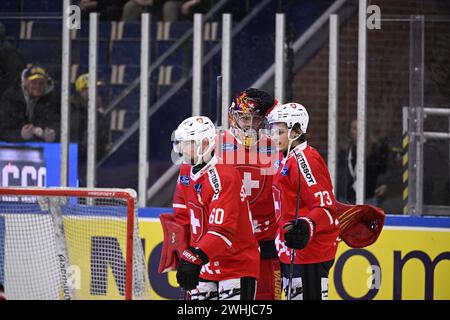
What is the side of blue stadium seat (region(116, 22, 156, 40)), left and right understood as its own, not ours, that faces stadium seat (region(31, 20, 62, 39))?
right

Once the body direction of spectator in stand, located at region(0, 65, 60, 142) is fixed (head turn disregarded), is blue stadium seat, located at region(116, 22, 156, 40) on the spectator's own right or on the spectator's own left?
on the spectator's own left
